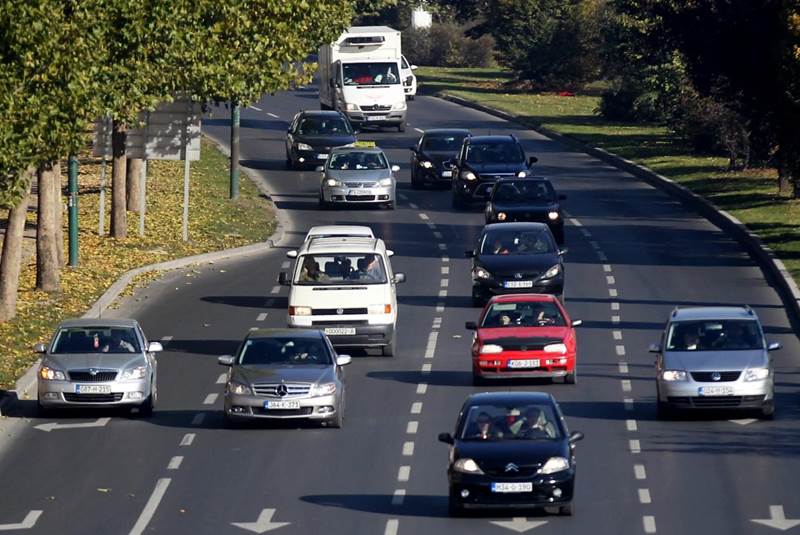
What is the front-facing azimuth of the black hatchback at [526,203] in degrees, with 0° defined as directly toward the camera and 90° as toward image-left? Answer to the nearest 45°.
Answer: approximately 0°

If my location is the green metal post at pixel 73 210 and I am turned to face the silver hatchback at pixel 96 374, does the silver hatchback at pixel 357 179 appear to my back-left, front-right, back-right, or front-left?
back-left

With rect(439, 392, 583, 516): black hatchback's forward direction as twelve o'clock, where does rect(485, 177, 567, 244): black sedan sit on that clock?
The black sedan is roughly at 6 o'clock from the black hatchback.

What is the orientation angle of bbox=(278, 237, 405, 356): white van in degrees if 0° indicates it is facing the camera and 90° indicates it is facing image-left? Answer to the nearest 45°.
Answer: approximately 0°

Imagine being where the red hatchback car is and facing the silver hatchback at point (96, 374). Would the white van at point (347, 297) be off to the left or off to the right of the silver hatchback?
right

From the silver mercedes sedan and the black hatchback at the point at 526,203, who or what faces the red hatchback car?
the black hatchback

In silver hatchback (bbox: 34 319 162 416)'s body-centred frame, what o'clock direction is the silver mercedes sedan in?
The silver mercedes sedan is roughly at 10 o'clock from the silver hatchback.

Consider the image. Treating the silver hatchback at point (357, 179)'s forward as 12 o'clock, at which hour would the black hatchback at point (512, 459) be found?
The black hatchback is roughly at 12 o'clock from the silver hatchback.
